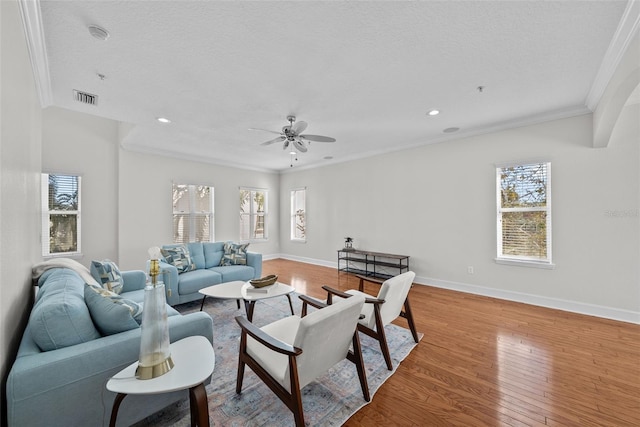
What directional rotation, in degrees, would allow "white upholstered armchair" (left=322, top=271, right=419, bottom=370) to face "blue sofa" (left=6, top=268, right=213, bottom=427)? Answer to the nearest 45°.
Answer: approximately 90° to its left

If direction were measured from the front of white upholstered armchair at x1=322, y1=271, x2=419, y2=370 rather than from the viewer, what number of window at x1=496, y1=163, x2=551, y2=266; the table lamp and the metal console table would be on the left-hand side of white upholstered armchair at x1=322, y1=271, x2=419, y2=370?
1

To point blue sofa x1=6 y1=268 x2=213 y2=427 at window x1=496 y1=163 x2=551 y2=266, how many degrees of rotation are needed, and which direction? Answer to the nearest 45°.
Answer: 0° — it already faces it

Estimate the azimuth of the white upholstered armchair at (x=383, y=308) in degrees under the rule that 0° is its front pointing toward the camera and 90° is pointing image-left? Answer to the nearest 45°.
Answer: approximately 135°

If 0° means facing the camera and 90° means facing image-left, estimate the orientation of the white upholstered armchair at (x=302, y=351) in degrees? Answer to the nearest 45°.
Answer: approximately 135°

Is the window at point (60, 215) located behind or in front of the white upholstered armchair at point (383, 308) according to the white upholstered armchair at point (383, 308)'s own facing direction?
in front

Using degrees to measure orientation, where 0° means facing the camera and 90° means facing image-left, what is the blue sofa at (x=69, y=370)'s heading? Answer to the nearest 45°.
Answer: approximately 270°

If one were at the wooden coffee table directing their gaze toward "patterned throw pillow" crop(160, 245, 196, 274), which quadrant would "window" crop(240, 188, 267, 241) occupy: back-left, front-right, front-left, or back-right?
front-right

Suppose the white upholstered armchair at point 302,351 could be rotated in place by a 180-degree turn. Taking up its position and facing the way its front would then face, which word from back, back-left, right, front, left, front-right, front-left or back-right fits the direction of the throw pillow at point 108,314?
back-right

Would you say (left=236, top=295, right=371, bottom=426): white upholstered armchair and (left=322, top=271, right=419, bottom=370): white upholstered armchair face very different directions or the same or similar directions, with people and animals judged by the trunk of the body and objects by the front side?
same or similar directions

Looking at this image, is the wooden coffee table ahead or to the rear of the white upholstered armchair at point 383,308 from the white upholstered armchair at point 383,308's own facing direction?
ahead

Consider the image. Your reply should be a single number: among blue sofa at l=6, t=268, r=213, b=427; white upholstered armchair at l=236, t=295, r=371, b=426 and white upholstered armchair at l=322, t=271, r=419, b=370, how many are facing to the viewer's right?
1
